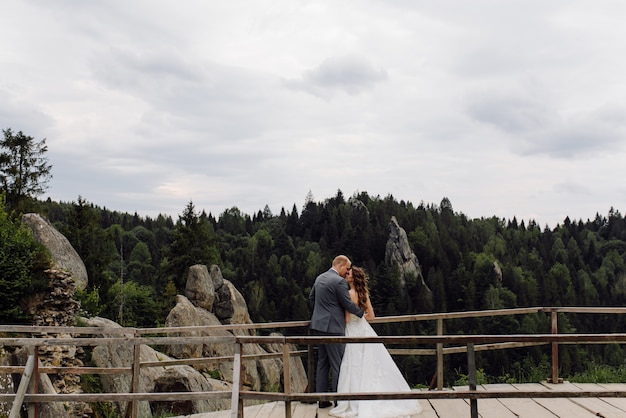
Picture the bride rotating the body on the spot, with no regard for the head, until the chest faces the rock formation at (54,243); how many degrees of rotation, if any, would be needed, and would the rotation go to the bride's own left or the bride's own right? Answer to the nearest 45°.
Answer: approximately 45° to the bride's own right

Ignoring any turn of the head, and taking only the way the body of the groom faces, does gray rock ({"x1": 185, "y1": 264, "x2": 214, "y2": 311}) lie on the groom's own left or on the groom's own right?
on the groom's own left

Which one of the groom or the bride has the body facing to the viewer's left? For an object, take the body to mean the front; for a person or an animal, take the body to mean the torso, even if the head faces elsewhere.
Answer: the bride

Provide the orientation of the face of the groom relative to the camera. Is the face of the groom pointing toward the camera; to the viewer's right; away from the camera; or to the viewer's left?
to the viewer's right

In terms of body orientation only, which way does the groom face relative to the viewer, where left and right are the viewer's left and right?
facing away from the viewer and to the right of the viewer

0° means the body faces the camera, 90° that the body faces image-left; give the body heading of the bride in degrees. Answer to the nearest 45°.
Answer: approximately 90°

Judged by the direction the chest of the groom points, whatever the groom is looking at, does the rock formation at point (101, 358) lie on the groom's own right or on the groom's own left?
on the groom's own left
